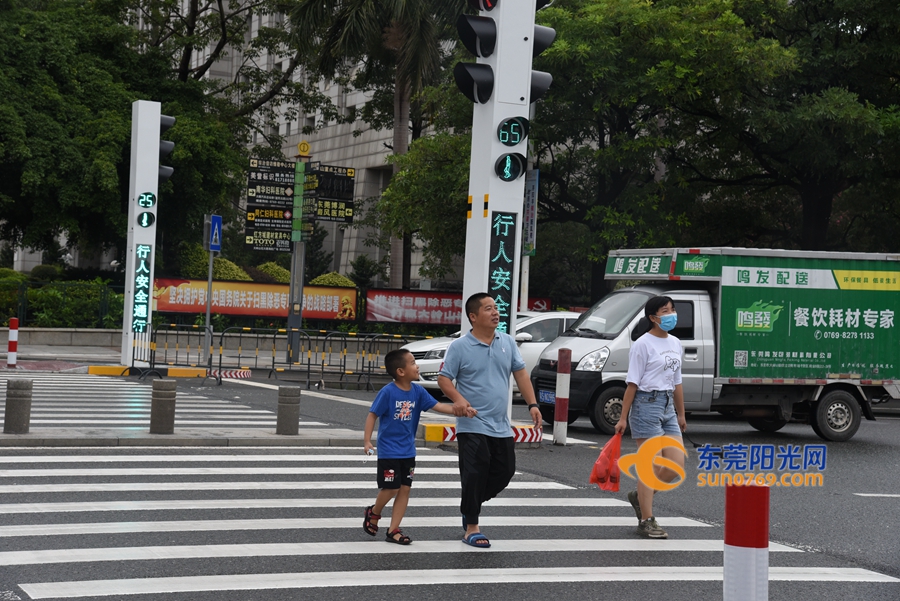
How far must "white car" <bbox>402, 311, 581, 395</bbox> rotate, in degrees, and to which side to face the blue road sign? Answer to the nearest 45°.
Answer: approximately 90° to its right

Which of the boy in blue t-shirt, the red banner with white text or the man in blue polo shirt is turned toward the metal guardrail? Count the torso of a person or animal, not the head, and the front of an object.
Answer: the red banner with white text

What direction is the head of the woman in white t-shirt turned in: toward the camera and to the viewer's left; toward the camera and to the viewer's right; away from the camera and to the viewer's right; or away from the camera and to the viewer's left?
toward the camera and to the viewer's right

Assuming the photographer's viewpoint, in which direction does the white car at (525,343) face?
facing the viewer and to the left of the viewer

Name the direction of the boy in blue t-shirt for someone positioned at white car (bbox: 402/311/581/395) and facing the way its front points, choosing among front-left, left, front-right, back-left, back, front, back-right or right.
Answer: front-left

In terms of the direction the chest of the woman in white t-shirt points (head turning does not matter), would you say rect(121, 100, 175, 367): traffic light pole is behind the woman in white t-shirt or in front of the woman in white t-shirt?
behind

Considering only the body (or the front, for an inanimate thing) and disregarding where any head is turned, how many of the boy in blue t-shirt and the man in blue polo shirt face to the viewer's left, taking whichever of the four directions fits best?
0

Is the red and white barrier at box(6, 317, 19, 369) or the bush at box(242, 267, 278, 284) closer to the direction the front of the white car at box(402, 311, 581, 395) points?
the red and white barrier

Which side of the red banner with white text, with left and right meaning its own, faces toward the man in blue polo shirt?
front

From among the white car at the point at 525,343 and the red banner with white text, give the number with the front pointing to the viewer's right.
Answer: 0

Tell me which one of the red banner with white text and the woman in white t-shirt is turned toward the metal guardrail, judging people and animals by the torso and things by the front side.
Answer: the red banner with white text

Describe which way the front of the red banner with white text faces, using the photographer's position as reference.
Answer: facing the viewer

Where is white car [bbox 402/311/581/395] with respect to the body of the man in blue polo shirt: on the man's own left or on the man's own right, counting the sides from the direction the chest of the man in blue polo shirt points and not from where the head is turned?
on the man's own left

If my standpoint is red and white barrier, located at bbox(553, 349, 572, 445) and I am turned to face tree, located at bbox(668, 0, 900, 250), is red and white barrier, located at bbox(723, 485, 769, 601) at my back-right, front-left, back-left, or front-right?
back-right

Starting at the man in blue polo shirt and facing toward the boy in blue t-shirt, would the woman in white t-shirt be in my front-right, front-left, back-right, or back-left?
back-right

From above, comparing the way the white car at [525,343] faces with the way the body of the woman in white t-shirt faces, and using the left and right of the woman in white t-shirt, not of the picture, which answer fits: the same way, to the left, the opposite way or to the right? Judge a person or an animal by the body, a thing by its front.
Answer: to the right

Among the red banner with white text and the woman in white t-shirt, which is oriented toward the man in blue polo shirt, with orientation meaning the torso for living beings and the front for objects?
the red banner with white text
